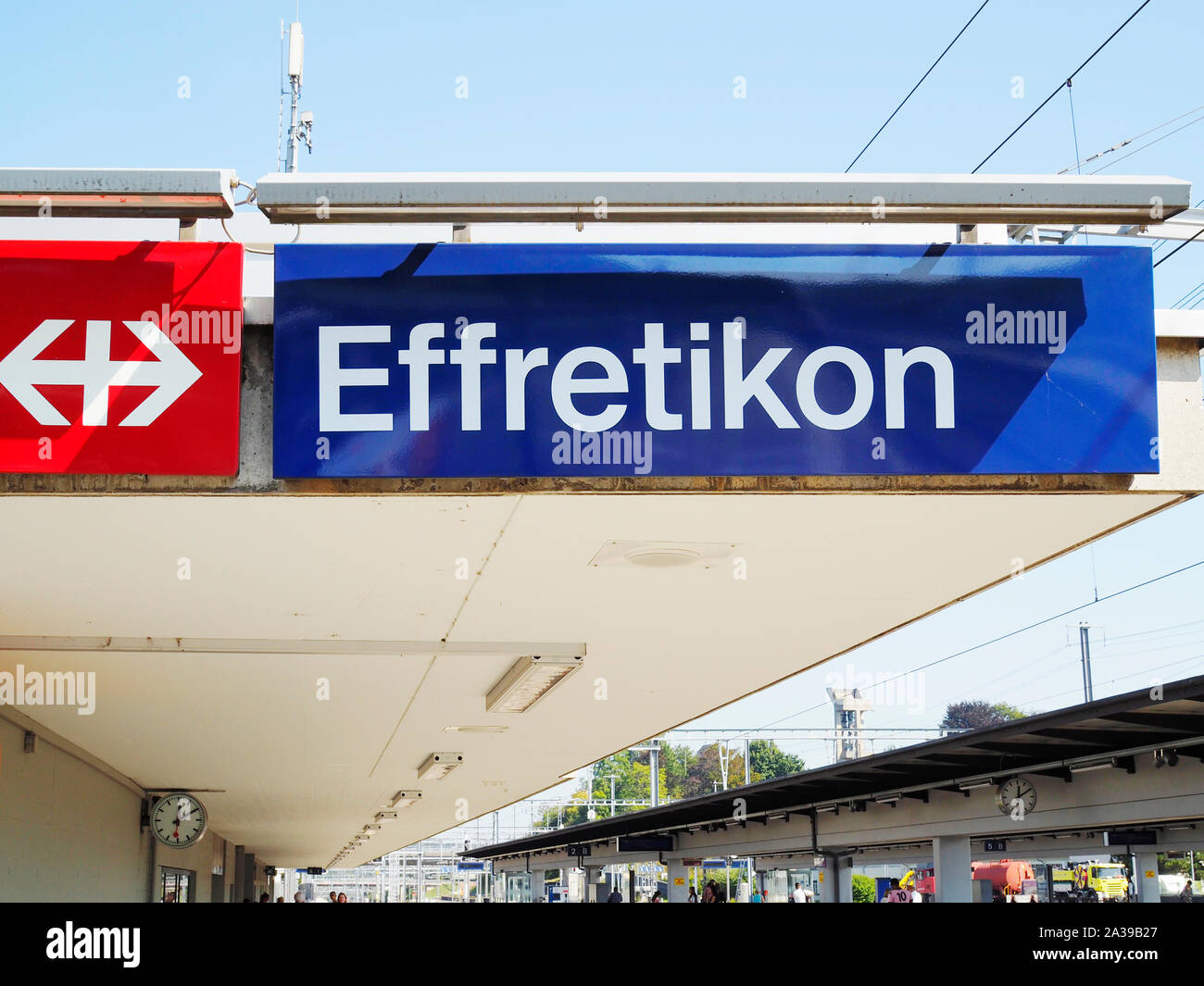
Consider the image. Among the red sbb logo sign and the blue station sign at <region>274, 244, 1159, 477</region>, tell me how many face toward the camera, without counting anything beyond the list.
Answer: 2

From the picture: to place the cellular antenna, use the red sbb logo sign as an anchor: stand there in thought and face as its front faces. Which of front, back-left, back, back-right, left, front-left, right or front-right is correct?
back

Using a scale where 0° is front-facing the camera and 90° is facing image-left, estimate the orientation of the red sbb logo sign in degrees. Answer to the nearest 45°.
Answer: approximately 0°

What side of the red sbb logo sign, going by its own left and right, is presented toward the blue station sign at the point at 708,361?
left

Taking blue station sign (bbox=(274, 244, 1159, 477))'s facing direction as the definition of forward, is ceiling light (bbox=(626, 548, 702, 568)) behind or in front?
behind

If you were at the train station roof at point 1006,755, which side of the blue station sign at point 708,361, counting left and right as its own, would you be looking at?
back

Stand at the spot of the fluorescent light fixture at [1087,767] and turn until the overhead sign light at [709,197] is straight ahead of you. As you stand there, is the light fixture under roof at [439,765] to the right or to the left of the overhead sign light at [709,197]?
right
